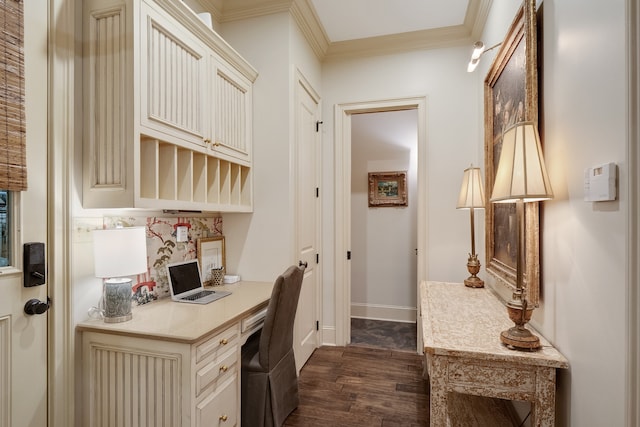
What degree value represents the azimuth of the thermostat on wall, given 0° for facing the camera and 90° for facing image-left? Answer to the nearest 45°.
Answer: approximately 45°

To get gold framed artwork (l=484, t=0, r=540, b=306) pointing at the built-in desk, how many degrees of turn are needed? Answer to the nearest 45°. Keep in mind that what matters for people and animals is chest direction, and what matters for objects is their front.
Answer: approximately 45° to its left

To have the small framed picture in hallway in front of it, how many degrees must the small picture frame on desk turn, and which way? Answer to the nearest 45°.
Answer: approximately 90° to its left

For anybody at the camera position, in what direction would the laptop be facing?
facing the viewer and to the right of the viewer

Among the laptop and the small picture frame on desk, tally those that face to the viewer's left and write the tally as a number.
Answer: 0

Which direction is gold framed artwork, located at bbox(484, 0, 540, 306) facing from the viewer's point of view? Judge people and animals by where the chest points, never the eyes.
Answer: to the viewer's left

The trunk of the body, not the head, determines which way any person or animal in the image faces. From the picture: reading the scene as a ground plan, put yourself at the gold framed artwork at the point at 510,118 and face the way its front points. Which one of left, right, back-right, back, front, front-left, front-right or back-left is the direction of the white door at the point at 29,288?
front-left

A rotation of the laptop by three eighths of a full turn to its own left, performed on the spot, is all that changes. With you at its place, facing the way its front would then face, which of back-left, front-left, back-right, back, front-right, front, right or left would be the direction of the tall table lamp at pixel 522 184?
back-right

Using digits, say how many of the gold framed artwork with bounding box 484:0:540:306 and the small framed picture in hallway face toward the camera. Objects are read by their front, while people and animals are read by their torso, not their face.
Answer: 1

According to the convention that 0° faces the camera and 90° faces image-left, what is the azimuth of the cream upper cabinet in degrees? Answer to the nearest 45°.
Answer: approximately 315°

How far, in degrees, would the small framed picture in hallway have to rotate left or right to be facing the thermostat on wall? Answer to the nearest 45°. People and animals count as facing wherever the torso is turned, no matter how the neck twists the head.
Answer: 0° — it already faces it

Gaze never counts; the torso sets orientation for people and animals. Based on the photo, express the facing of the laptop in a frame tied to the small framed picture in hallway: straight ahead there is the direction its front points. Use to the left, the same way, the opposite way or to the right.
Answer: to the left
